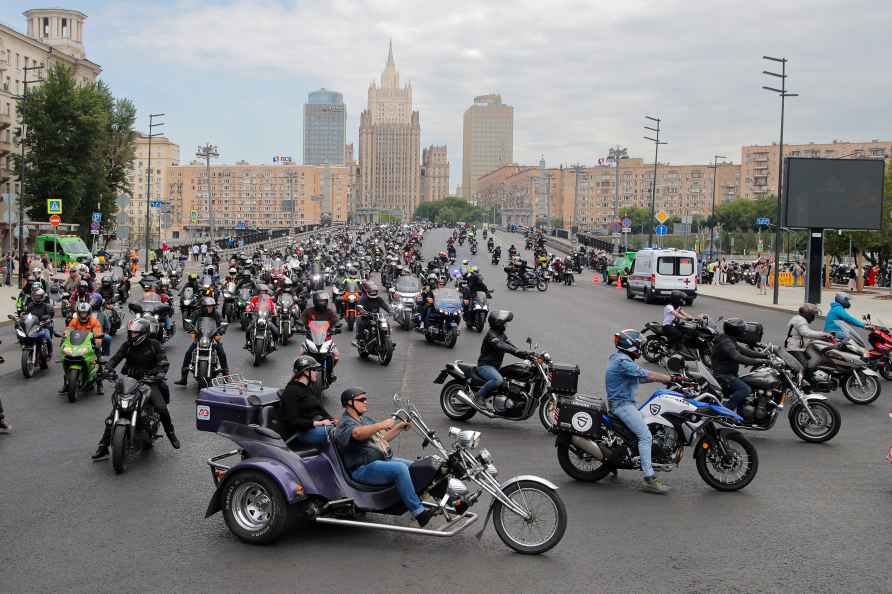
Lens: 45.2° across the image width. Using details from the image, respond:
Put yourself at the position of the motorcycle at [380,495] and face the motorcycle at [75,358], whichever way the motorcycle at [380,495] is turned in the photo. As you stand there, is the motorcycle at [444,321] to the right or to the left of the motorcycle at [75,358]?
right

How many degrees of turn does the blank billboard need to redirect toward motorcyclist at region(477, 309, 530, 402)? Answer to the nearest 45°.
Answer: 0° — it already faces them

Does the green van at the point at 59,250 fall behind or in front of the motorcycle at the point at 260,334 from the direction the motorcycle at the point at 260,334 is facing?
behind

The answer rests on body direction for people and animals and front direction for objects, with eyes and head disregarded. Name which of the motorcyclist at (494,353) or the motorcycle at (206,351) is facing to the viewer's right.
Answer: the motorcyclist

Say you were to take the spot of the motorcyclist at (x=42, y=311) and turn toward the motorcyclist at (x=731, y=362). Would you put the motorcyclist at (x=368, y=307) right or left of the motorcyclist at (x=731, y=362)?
left

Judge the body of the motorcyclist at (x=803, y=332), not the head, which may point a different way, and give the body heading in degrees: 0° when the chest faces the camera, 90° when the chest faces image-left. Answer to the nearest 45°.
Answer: approximately 270°

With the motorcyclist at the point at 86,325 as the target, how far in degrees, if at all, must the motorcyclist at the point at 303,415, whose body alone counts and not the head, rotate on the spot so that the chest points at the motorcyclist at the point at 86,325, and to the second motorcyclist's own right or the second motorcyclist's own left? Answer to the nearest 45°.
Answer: approximately 135° to the second motorcyclist's own left

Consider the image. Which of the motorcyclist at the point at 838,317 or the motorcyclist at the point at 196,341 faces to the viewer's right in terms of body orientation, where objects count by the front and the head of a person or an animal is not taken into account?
the motorcyclist at the point at 838,317

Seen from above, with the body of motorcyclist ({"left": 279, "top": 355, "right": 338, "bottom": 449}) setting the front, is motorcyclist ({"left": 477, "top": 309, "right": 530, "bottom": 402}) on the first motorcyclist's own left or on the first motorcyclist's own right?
on the first motorcyclist's own left

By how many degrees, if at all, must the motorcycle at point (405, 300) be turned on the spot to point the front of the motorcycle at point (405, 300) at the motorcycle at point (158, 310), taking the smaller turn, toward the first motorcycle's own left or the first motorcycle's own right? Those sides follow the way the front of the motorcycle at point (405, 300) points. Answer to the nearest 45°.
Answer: approximately 45° to the first motorcycle's own right

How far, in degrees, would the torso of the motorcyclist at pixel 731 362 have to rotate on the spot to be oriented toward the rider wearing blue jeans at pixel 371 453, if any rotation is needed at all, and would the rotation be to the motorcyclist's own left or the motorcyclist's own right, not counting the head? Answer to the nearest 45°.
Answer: approximately 135° to the motorcyclist's own right

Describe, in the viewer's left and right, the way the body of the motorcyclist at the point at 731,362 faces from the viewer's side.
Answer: facing to the right of the viewer

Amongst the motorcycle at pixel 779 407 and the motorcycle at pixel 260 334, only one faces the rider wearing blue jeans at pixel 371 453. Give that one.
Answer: the motorcycle at pixel 260 334
